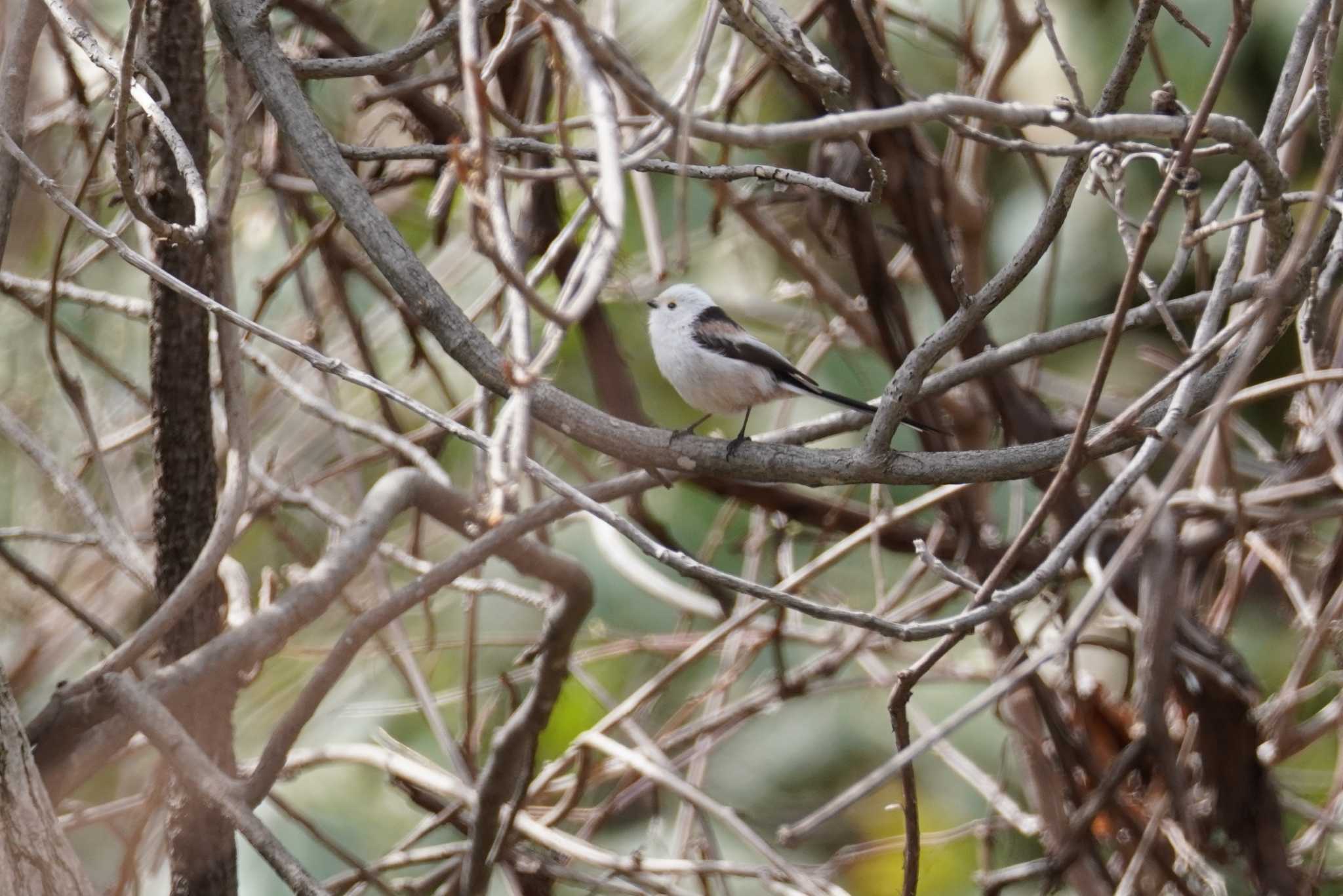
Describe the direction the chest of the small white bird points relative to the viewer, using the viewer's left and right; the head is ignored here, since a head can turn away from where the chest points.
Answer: facing to the left of the viewer
